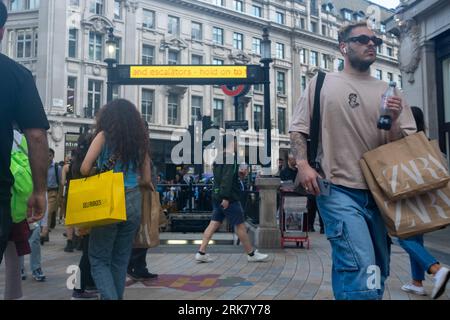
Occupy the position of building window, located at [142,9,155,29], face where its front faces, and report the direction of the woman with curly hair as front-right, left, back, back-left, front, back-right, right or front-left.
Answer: front-right

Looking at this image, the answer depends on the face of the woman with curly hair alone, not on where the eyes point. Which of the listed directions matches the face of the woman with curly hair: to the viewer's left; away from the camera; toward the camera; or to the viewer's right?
away from the camera

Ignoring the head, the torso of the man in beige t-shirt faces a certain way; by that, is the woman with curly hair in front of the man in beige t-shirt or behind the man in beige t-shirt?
behind

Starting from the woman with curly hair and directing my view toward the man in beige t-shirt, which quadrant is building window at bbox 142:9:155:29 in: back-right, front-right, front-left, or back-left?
back-left

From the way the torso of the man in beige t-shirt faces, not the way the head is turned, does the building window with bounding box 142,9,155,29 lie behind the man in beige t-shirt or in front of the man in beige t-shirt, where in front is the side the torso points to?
behind

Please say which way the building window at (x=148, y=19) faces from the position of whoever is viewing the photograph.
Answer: facing the viewer and to the right of the viewer

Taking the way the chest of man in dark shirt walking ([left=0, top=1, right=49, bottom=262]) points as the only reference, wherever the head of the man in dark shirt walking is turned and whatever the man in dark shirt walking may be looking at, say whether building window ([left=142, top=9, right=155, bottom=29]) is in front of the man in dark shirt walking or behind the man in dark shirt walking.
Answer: in front

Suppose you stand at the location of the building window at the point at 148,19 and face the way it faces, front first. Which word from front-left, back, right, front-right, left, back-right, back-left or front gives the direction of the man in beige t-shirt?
front-right
